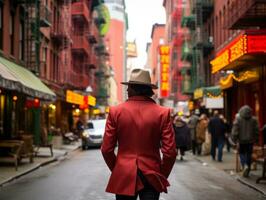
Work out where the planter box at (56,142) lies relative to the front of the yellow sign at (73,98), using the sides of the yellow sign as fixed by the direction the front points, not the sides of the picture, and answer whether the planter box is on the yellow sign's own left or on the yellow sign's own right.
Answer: on the yellow sign's own right

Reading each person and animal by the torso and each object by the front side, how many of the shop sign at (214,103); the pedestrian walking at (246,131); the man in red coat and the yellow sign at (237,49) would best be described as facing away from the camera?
2

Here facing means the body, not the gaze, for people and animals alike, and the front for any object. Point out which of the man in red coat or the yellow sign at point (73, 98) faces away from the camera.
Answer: the man in red coat

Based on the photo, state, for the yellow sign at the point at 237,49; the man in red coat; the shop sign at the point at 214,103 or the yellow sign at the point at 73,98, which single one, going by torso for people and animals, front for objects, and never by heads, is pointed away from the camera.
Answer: the man in red coat

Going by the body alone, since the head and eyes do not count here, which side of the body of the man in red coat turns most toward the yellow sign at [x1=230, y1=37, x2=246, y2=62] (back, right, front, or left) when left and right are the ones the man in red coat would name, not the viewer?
front

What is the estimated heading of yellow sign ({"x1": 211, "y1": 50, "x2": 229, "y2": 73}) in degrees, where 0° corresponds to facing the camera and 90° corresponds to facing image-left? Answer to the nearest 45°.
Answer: approximately 45°

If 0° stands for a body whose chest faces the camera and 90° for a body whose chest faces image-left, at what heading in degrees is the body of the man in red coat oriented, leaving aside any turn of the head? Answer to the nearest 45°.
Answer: approximately 180°

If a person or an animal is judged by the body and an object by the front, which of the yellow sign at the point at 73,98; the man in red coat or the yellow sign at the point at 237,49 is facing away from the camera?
the man in red coat

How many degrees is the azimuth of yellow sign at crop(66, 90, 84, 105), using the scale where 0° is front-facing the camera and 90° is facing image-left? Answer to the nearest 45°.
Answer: approximately 315°

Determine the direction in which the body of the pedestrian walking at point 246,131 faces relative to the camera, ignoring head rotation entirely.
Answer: away from the camera

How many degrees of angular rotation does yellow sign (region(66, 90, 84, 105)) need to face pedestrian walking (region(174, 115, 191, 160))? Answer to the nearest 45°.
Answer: approximately 45° to its right

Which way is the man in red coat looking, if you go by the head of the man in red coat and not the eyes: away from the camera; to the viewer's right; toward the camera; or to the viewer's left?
away from the camera
